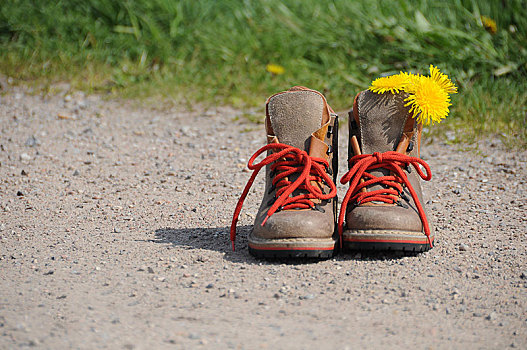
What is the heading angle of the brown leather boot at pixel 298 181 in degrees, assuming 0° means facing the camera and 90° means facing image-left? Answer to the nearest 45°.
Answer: approximately 0°

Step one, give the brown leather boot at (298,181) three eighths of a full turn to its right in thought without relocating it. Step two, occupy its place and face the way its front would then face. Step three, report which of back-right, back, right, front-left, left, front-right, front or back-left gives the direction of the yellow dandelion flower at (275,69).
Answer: front-right

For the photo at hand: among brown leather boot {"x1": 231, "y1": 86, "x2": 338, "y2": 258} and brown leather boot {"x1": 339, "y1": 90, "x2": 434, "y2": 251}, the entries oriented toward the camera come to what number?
2

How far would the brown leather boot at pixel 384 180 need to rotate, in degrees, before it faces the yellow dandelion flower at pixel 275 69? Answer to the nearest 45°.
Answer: approximately 180°
